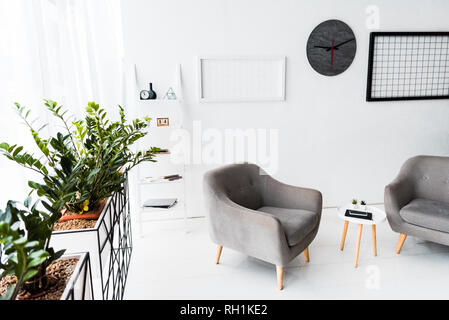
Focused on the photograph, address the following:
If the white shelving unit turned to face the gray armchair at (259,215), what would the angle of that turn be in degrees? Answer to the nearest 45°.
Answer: approximately 45° to its left

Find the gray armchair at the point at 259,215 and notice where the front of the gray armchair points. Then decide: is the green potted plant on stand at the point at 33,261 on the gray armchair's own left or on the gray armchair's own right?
on the gray armchair's own right

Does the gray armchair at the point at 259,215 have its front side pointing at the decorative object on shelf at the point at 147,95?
no

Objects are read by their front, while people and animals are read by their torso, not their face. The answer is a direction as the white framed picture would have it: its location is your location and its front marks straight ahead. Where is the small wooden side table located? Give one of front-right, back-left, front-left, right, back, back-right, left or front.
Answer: front-left

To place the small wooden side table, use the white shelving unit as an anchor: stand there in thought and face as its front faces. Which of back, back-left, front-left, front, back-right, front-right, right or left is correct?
front-left

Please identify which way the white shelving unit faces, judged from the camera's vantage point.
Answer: facing the viewer

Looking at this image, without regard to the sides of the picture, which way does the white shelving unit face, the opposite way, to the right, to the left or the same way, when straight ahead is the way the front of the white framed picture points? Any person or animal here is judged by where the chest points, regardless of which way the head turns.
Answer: the same way

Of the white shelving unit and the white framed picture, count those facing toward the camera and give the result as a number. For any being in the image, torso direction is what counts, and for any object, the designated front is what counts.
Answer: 2

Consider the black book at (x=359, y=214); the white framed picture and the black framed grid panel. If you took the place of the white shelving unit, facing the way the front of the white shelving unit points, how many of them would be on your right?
0

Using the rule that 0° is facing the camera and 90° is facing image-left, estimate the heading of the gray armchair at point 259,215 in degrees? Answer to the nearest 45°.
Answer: approximately 315°

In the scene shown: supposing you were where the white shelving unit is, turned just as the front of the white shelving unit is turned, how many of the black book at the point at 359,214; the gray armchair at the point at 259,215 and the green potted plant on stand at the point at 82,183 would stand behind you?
0

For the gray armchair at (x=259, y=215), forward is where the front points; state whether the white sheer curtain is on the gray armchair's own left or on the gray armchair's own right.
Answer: on the gray armchair's own right

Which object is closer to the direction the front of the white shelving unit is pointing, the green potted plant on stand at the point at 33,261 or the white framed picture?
the green potted plant on stand

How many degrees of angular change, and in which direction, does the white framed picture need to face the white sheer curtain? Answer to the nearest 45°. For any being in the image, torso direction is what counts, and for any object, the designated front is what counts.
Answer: approximately 45° to its right

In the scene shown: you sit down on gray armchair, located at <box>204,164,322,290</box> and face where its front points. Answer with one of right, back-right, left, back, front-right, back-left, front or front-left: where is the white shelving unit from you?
back

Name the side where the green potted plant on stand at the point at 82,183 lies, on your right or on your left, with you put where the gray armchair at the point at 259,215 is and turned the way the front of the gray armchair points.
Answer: on your right
